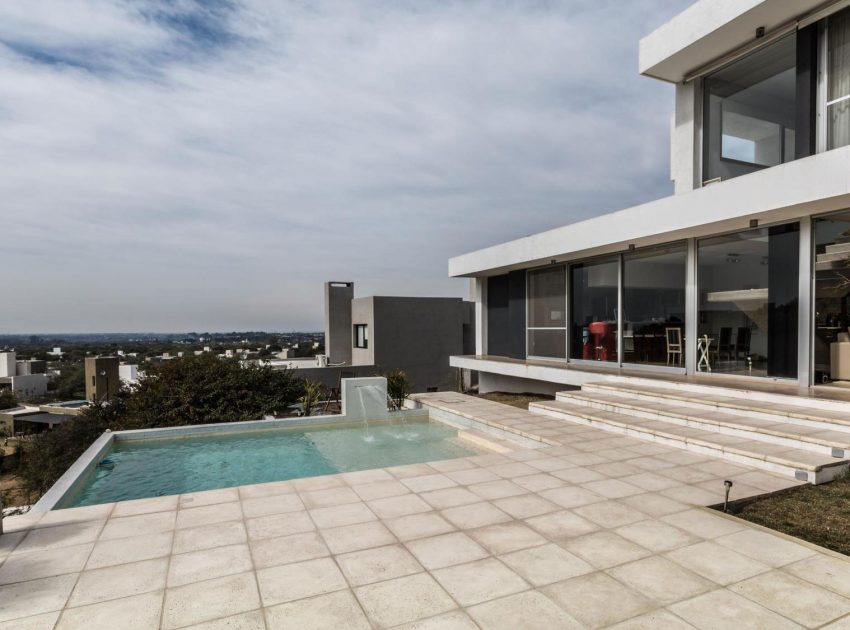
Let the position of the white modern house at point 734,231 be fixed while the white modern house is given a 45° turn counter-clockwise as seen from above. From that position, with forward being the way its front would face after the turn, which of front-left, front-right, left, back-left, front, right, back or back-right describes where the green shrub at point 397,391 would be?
right
